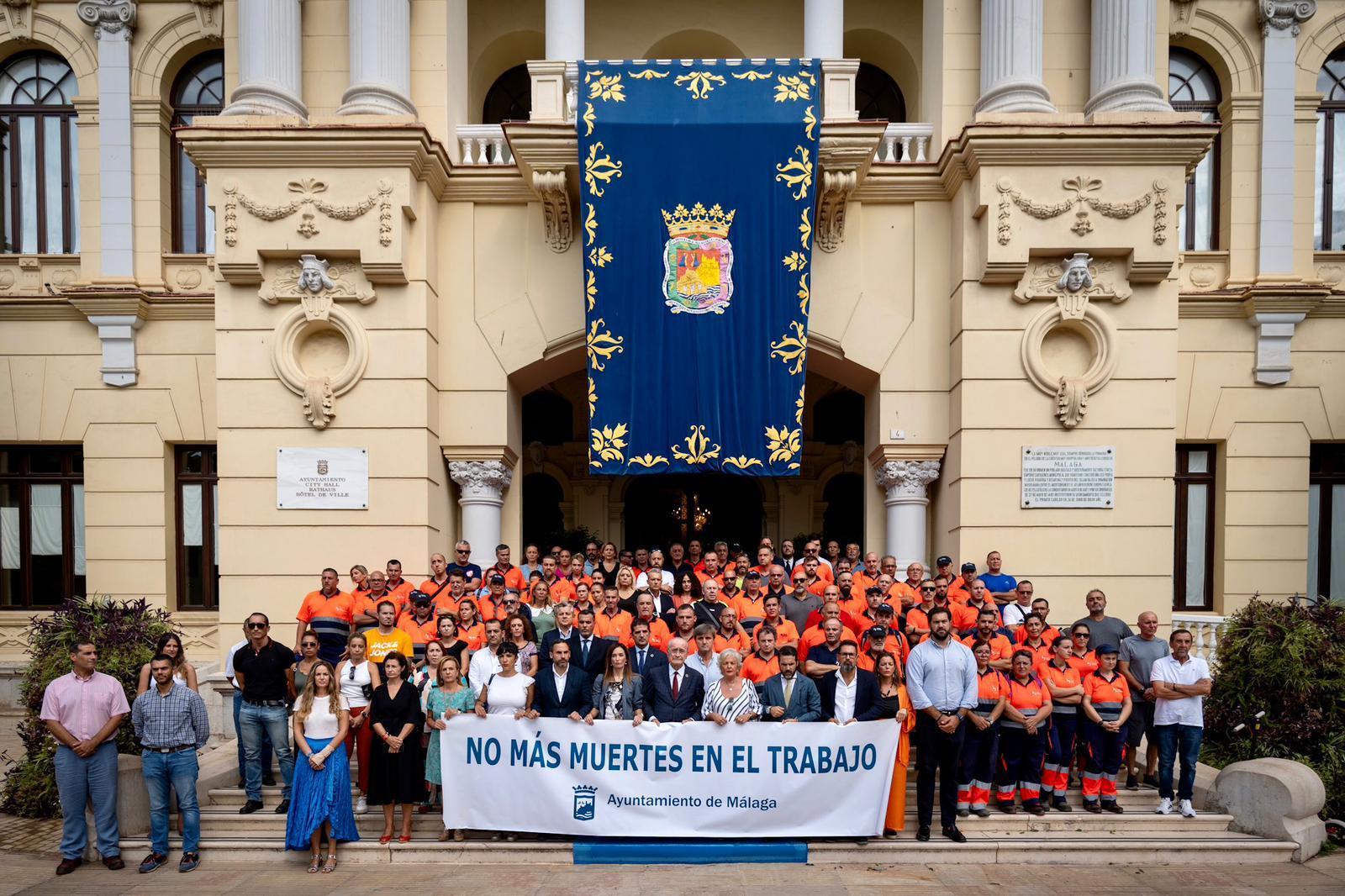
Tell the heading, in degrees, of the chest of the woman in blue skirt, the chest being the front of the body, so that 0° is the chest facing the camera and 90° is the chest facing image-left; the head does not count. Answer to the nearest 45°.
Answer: approximately 0°

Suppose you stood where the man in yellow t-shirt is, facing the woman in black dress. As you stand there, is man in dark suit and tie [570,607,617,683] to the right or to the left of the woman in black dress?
left

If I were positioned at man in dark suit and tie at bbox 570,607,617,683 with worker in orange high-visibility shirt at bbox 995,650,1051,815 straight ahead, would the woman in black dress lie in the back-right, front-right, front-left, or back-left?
back-right

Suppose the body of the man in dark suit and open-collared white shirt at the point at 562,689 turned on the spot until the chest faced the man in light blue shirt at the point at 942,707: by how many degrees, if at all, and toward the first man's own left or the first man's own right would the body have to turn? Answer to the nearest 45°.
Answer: approximately 90° to the first man's own left

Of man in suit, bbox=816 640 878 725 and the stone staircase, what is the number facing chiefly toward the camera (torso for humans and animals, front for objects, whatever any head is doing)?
2
